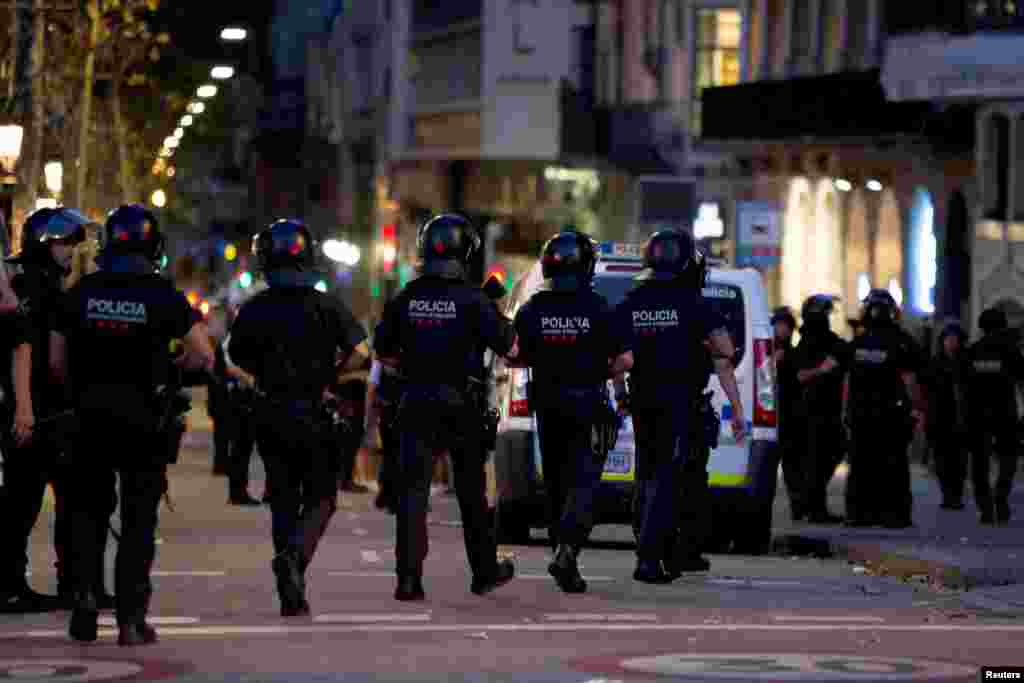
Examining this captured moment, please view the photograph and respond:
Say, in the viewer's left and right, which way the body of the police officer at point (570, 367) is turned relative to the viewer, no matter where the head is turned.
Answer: facing away from the viewer

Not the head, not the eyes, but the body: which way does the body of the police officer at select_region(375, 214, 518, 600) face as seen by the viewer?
away from the camera

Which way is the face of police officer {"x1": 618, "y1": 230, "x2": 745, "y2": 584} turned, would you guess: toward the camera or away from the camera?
away from the camera

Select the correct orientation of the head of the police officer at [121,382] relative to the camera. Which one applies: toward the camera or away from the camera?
away from the camera

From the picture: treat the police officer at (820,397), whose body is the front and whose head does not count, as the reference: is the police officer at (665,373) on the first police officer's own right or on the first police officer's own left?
on the first police officer's own right
